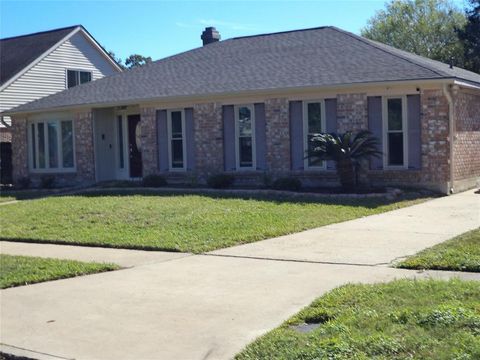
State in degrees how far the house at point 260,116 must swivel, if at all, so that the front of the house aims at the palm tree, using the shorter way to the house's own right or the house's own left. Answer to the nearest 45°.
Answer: approximately 90° to the house's own left

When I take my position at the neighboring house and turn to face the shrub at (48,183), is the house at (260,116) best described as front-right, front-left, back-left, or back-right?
front-left

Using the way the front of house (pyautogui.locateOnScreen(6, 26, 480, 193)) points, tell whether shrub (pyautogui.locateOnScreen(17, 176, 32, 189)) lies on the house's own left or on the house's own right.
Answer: on the house's own right

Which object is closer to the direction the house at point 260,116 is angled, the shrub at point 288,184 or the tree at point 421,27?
the shrub

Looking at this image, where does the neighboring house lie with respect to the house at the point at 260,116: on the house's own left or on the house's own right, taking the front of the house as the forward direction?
on the house's own right

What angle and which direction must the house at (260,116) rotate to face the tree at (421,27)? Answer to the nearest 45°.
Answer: approximately 180°

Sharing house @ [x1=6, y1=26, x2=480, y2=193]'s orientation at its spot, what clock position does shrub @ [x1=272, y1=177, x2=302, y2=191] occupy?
The shrub is roughly at 10 o'clock from the house.
